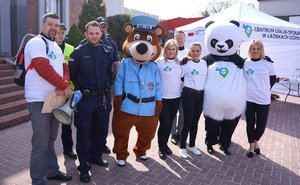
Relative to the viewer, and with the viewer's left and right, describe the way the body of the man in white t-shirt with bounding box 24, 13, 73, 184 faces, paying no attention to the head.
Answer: facing the viewer and to the right of the viewer

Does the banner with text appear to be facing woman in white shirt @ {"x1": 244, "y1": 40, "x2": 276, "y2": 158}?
yes

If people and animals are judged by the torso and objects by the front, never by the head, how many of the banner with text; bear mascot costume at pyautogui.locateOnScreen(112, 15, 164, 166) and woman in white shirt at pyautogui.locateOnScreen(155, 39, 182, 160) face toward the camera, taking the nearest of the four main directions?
3

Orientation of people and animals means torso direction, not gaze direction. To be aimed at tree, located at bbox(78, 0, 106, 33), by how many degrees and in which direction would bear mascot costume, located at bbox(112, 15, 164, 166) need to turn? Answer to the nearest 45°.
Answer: approximately 180°

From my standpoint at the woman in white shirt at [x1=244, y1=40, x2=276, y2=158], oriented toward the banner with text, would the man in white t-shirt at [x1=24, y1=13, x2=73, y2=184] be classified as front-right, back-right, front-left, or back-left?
back-left

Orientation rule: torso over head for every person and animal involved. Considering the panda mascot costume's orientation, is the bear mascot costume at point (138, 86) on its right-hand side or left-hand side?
on its right

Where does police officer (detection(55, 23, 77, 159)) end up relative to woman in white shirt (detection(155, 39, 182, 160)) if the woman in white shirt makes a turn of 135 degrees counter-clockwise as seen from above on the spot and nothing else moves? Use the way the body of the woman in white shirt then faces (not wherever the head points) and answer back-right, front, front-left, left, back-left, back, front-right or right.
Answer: back-left

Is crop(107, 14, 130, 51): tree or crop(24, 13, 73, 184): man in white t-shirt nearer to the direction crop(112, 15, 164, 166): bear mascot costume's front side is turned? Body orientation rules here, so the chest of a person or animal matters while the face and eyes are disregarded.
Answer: the man in white t-shirt

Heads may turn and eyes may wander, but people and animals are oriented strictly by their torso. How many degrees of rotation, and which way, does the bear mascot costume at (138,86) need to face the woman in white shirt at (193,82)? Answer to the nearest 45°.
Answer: approximately 135° to its left
